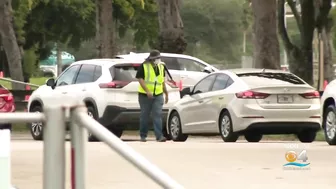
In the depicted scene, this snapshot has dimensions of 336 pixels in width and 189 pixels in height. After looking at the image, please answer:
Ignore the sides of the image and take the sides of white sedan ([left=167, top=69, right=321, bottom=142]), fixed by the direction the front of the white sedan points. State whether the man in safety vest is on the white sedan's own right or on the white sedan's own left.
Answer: on the white sedan's own left

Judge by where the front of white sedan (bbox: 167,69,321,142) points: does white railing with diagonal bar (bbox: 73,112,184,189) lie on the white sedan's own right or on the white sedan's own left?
on the white sedan's own left

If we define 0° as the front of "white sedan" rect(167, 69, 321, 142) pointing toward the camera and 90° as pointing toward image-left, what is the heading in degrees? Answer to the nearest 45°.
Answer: approximately 135°

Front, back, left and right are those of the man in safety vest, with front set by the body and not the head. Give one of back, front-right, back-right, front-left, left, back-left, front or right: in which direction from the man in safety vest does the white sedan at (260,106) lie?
front-left

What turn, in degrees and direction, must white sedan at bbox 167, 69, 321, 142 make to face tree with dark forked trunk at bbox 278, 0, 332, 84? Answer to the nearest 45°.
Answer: approximately 45° to its right

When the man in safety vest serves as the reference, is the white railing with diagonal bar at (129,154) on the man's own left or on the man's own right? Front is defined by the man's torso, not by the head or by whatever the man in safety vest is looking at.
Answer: on the man's own right

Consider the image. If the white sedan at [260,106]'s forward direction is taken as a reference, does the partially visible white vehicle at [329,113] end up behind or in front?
behind

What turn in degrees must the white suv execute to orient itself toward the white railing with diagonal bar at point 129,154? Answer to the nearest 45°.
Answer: approximately 135° to its left
